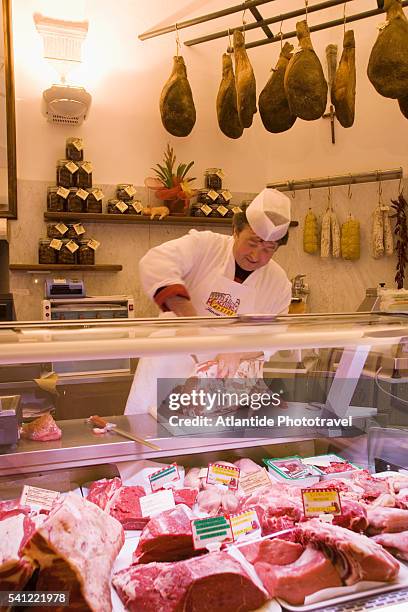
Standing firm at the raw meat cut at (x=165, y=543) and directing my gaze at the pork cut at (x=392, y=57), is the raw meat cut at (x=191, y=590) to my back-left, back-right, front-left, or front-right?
back-right

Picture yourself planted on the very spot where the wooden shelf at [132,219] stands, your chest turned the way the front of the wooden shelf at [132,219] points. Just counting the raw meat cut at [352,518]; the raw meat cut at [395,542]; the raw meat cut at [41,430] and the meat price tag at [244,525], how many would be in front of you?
4

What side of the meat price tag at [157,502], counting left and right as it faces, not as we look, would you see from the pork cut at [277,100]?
back

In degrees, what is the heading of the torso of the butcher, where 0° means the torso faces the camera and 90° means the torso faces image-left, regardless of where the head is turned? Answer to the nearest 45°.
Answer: approximately 0°
